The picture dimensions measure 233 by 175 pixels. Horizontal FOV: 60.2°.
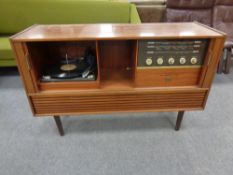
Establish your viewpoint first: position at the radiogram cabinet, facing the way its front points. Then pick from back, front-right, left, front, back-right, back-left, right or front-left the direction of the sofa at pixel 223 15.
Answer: back-left

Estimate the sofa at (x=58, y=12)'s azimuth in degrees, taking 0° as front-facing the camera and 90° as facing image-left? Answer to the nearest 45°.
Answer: approximately 0°

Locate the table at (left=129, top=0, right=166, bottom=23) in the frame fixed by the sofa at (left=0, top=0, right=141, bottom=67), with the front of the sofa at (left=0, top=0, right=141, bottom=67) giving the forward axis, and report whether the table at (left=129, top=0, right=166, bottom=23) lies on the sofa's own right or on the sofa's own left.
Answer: on the sofa's own left

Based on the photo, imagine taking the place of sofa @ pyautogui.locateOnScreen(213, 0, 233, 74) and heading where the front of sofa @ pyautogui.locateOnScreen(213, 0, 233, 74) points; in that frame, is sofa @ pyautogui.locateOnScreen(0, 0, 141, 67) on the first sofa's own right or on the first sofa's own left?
on the first sofa's own right

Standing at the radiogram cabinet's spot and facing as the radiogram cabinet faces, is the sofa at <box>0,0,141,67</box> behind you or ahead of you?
behind

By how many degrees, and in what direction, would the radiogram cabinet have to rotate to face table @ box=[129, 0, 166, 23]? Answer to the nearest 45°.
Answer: approximately 180°

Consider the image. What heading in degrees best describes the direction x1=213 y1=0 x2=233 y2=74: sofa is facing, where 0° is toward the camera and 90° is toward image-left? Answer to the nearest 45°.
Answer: approximately 0°

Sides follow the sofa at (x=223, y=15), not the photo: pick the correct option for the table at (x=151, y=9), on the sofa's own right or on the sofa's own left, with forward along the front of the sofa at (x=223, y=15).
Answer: on the sofa's own right

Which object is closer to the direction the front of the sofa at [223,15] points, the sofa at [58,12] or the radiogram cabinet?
the radiogram cabinet
